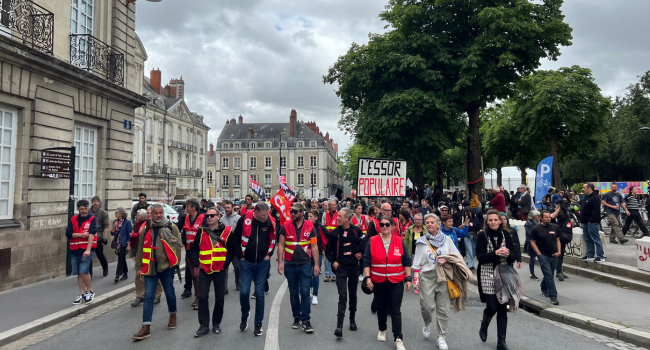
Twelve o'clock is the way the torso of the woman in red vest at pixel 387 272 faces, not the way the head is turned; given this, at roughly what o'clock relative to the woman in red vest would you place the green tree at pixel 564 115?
The green tree is roughly at 7 o'clock from the woman in red vest.

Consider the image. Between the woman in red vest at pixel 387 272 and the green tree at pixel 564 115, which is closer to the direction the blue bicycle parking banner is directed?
the woman in red vest

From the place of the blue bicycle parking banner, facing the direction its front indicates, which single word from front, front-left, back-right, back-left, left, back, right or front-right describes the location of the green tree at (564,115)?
back

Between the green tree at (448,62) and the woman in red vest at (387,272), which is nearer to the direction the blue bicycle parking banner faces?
the woman in red vest

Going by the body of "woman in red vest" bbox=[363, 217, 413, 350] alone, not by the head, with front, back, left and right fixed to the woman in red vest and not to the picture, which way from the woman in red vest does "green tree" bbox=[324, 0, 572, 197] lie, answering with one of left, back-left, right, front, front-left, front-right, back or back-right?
back

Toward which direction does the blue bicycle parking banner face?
toward the camera

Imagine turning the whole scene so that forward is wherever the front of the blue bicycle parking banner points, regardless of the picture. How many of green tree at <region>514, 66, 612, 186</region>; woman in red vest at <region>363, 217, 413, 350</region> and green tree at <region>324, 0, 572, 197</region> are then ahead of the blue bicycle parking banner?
1

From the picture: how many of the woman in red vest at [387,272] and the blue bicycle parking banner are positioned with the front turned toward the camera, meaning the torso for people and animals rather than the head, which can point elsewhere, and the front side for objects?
2

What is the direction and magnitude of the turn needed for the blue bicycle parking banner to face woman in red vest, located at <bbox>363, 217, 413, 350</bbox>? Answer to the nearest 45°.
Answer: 0° — it already faces them
